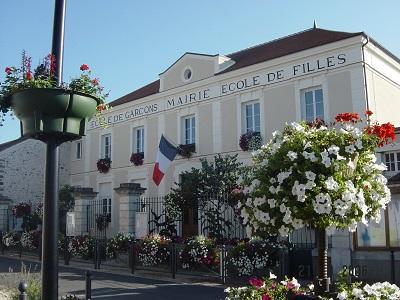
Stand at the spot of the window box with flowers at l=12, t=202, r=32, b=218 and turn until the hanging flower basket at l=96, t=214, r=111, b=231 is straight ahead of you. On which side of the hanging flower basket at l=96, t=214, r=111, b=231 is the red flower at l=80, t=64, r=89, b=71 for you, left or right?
right

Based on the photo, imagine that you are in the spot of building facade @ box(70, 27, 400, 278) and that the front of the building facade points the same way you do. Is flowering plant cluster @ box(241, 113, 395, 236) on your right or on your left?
on your left

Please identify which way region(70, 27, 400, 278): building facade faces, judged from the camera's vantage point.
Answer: facing the viewer and to the left of the viewer

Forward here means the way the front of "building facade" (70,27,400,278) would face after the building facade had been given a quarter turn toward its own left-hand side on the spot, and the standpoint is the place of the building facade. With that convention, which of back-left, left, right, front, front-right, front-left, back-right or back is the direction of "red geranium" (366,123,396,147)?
front-right

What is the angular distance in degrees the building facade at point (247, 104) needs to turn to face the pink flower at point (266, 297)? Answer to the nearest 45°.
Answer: approximately 45° to its left

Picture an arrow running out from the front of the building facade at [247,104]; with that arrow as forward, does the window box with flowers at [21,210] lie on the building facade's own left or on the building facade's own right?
on the building facade's own right

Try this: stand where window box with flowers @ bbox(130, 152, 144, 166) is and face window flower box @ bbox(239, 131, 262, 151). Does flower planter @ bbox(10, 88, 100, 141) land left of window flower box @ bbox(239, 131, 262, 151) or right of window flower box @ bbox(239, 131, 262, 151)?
right

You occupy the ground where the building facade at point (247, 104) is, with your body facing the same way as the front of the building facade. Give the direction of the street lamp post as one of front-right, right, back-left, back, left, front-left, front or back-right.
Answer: front-left

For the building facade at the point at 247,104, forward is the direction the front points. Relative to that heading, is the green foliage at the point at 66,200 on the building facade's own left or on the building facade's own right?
on the building facade's own right

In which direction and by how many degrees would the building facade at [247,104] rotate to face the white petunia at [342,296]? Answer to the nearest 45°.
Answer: approximately 45° to its left

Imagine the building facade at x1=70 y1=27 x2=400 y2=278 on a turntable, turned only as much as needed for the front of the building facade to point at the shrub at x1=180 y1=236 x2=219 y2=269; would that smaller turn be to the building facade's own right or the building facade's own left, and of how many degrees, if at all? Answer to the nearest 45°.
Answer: approximately 45° to the building facade's own left

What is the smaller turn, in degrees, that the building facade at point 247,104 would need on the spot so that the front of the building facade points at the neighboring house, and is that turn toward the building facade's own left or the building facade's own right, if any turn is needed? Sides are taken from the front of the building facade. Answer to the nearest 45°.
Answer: approximately 90° to the building facade's own right

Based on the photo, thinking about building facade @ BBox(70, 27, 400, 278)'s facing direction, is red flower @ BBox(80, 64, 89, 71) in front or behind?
in front
